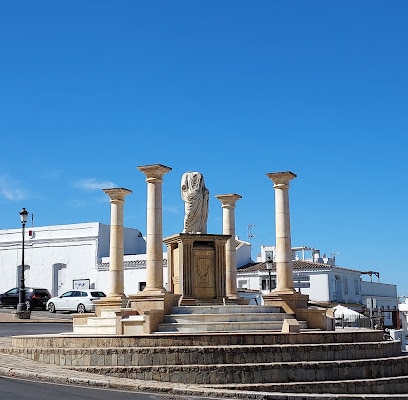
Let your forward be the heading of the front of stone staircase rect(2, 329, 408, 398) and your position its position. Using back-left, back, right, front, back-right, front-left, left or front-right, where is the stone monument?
back

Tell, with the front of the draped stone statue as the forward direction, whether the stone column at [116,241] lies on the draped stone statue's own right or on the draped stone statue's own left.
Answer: on the draped stone statue's own right

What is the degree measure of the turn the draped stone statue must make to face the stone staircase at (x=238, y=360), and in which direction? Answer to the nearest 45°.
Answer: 0° — it already faces it

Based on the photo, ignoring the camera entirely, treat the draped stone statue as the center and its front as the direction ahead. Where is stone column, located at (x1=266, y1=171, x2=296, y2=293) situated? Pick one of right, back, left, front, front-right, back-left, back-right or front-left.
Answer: left

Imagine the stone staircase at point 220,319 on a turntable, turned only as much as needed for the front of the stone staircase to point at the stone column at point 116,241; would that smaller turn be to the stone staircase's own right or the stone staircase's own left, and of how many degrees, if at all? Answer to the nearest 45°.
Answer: approximately 135° to the stone staircase's own right

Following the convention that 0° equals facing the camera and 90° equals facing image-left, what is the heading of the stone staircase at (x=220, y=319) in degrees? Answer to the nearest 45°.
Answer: approximately 0°

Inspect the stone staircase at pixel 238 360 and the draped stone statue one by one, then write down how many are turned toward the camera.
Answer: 2

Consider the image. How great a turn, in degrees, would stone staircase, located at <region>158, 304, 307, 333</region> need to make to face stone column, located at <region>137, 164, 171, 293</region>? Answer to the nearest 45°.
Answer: approximately 135° to its right

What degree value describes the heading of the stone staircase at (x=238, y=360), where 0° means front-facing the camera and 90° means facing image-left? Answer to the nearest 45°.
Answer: approximately 0°

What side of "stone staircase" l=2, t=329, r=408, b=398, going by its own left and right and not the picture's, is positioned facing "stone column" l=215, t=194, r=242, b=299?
back
